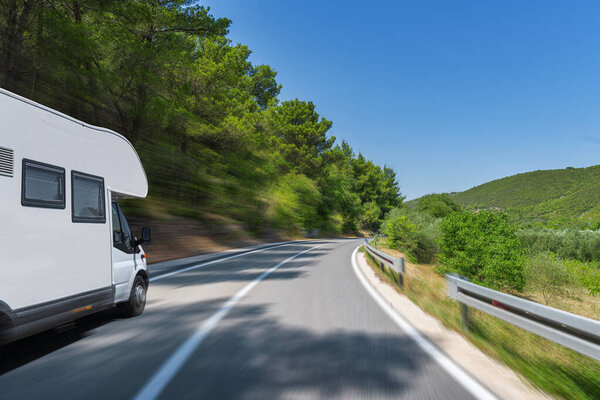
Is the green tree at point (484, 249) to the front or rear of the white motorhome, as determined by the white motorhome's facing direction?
to the front

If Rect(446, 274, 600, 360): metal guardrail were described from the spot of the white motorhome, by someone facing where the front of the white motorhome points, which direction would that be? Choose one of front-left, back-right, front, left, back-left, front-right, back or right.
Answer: right

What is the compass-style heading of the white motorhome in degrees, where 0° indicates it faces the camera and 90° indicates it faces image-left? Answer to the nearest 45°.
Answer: approximately 225°

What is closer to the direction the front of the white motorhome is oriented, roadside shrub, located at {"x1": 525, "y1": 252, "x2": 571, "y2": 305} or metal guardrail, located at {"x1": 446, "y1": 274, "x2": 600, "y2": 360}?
the roadside shrub

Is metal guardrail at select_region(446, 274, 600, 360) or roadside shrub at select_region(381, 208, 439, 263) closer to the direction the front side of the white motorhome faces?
the roadside shrub

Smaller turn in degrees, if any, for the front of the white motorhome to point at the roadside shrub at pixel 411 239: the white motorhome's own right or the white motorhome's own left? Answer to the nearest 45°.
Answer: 0° — it already faces it

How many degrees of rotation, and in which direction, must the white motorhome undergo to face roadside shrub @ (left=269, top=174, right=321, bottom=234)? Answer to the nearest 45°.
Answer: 0° — it already faces it

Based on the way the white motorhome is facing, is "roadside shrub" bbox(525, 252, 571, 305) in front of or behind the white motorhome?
in front

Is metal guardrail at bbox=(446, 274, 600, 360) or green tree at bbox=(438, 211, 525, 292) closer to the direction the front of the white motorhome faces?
the green tree
